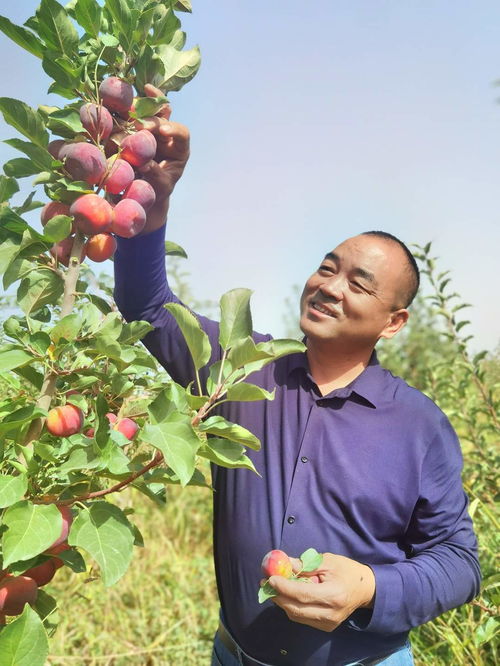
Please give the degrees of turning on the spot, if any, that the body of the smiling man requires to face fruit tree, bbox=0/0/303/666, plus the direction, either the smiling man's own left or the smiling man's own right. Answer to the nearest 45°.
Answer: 0° — they already face it

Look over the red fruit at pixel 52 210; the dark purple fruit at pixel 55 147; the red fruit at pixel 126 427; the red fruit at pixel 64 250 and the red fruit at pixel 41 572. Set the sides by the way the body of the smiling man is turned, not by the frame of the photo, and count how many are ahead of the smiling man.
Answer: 5

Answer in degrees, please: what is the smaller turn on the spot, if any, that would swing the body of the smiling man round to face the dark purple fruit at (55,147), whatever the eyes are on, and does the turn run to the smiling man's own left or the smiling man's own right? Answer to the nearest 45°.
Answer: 0° — they already face it

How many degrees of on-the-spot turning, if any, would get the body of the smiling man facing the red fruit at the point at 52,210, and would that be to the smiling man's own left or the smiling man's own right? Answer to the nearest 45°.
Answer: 0° — they already face it

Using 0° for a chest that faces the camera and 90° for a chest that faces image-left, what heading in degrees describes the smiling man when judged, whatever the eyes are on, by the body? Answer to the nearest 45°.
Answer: approximately 45°

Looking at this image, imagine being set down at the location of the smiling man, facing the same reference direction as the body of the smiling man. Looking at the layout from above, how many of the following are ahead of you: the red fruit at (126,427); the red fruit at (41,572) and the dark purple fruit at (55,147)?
3

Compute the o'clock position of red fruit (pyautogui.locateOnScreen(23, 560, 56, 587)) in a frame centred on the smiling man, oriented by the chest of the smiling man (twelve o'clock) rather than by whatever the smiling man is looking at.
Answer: The red fruit is roughly at 12 o'clock from the smiling man.

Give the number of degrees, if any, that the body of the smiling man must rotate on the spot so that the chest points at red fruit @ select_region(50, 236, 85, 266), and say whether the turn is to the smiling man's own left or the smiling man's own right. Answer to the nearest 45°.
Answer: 0° — they already face it

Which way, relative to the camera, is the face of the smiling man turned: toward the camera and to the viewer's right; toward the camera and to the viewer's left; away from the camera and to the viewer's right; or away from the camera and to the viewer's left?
toward the camera and to the viewer's left

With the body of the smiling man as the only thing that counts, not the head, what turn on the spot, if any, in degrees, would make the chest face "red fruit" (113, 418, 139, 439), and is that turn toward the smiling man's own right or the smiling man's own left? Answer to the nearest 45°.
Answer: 0° — they already face it
